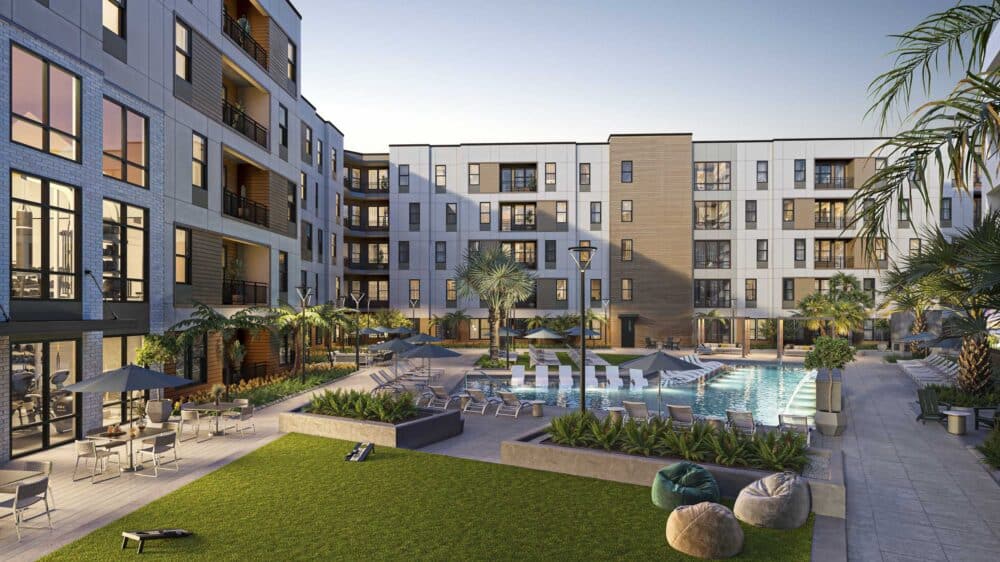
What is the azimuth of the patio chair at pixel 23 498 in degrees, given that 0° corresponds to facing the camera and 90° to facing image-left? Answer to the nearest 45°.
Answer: approximately 135°

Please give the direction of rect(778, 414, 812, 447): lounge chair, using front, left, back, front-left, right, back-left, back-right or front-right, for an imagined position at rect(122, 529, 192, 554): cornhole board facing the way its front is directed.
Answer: front-right

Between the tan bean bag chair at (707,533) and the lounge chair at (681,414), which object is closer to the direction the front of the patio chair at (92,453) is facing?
the lounge chair

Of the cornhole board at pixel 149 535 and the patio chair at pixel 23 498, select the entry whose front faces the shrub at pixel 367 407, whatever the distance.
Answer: the cornhole board

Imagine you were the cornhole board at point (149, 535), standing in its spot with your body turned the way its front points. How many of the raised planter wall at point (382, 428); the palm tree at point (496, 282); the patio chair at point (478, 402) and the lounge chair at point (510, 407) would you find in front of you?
4

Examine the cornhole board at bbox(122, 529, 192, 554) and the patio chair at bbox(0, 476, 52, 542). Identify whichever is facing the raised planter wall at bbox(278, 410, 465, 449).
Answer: the cornhole board

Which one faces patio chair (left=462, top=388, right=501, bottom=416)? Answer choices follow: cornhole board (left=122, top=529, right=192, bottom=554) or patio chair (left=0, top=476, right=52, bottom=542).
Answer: the cornhole board

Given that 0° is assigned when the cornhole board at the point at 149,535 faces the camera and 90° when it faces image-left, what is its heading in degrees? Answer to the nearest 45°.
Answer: approximately 225°
